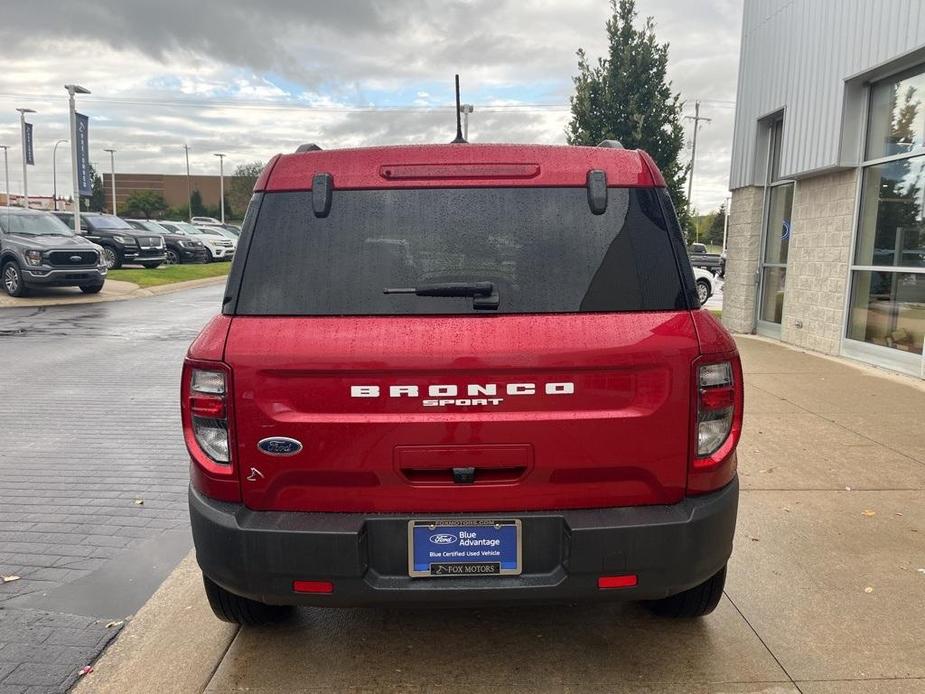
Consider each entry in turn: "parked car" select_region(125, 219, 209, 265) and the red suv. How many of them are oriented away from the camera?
1

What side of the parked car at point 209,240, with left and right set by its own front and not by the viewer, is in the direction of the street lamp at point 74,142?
right

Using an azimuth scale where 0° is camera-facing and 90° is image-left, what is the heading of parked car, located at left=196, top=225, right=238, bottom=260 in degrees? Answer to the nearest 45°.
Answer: approximately 315°

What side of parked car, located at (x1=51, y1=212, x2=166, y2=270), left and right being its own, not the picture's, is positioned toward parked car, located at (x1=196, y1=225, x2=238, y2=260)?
left

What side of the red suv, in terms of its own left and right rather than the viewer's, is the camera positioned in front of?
back
